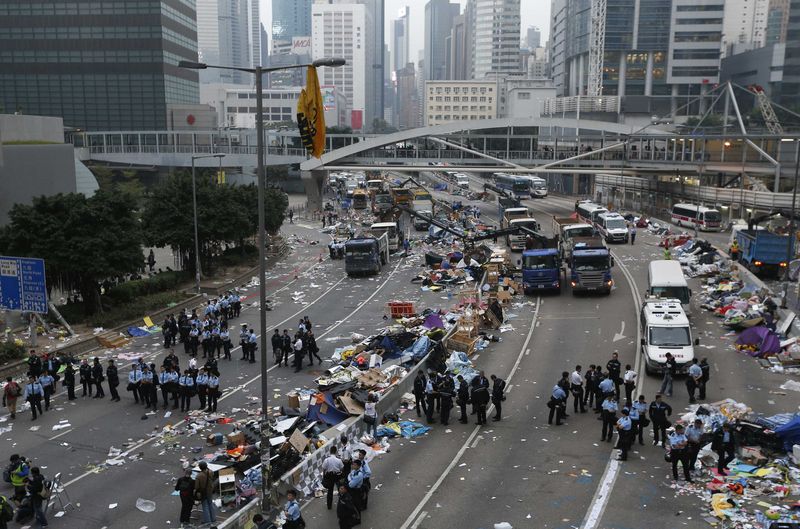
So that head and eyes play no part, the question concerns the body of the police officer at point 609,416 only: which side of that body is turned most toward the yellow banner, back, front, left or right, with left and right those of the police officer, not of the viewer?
left

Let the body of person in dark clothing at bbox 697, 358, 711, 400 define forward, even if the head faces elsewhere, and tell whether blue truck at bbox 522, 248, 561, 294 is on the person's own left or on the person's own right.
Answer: on the person's own right

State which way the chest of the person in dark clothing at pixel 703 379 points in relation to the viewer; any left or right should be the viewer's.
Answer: facing to the left of the viewer

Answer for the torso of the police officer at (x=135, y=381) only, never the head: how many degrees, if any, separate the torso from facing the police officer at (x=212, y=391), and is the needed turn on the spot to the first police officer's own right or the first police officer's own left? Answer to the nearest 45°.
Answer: approximately 45° to the first police officer's own left

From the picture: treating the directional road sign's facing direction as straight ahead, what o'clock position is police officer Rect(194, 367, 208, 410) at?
The police officer is roughly at 11 o'clock from the directional road sign.

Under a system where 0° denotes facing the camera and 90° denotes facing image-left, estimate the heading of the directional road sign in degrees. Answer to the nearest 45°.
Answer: approximately 0°

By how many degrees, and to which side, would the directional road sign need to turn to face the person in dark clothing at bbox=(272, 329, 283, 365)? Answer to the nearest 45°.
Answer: approximately 45° to its left

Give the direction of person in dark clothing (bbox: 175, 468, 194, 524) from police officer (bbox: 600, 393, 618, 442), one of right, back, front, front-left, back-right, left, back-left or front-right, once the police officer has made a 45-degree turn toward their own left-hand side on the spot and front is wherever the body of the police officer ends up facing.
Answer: left

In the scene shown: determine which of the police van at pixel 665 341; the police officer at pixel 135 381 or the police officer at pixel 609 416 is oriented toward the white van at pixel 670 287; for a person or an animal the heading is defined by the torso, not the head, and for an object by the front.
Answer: the police officer at pixel 609 416

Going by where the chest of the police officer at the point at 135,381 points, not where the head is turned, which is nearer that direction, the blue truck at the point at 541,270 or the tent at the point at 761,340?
the tent
